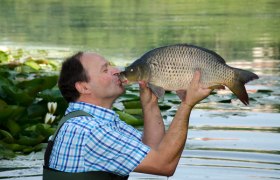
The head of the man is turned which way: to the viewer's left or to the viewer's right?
to the viewer's right

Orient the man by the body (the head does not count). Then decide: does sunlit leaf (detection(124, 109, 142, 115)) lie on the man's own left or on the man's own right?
on the man's own left

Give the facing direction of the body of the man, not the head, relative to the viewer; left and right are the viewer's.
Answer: facing to the right of the viewer

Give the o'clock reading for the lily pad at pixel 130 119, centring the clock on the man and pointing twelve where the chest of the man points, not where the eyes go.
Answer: The lily pad is roughly at 9 o'clock from the man.
